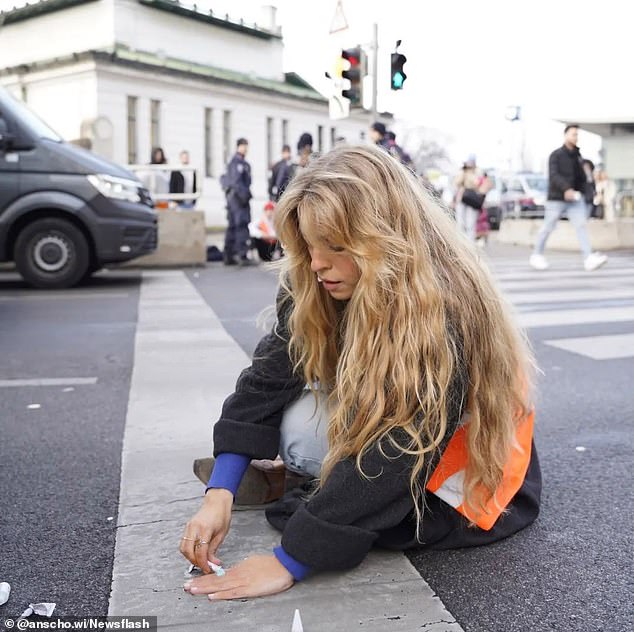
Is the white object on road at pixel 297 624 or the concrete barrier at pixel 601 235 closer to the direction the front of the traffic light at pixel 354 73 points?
the white object on road

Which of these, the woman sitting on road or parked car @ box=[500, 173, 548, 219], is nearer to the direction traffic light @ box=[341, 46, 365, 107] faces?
the woman sitting on road

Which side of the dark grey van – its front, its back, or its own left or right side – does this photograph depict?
right

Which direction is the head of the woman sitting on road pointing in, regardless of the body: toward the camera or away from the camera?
toward the camera

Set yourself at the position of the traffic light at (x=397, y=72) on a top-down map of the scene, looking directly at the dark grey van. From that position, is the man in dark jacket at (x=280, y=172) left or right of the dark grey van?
right

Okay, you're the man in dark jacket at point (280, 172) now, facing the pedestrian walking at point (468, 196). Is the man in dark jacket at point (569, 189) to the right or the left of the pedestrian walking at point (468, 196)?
right

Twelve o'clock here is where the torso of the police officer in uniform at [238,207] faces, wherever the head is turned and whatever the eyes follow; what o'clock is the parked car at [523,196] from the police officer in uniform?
The parked car is roughly at 10 o'clock from the police officer in uniform.

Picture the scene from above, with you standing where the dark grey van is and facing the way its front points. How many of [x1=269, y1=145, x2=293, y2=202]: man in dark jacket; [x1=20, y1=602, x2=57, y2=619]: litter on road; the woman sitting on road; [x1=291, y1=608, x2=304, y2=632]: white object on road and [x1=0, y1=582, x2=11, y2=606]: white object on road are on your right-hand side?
4

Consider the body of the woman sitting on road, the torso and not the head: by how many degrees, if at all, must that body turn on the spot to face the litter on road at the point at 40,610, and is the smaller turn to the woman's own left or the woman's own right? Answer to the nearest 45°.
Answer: approximately 45° to the woman's own right

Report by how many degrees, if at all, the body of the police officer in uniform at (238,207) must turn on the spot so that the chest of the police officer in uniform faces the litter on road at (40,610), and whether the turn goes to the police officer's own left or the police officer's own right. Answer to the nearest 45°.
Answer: approximately 90° to the police officer's own right

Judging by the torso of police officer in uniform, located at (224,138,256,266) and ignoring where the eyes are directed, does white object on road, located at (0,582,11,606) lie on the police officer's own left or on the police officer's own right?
on the police officer's own right
